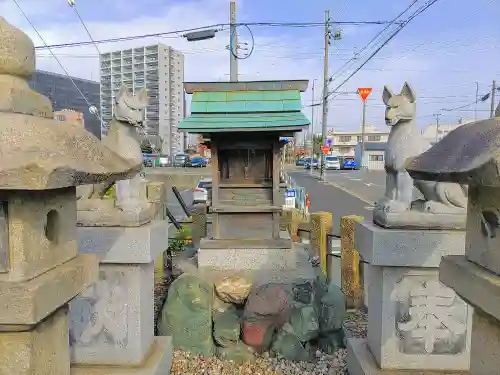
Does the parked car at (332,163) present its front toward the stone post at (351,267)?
yes

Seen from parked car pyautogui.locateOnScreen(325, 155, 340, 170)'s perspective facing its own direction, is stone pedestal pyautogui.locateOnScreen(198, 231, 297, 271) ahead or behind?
ahead

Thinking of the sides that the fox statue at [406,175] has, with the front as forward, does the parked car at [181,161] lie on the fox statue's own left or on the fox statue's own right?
on the fox statue's own right

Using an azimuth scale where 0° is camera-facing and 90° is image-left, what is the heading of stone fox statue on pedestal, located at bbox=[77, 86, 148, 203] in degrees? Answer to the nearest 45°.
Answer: approximately 315°

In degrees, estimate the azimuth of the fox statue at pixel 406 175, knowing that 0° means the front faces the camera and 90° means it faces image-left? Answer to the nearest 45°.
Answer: approximately 45°

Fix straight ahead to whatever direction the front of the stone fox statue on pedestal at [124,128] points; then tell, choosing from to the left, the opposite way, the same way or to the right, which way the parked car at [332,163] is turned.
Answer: to the right

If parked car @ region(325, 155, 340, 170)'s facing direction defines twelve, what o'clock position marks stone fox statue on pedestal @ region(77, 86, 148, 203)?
The stone fox statue on pedestal is roughly at 12 o'clock from the parked car.

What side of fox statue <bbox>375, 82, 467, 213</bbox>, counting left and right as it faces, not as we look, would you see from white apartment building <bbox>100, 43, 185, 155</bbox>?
right

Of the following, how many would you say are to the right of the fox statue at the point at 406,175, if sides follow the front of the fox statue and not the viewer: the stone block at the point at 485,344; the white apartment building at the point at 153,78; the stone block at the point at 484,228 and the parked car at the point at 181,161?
2
